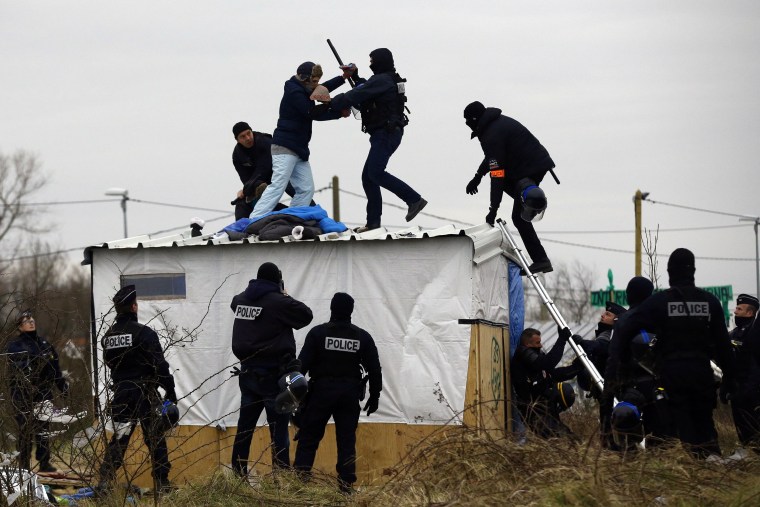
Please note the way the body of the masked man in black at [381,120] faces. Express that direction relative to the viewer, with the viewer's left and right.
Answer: facing to the left of the viewer

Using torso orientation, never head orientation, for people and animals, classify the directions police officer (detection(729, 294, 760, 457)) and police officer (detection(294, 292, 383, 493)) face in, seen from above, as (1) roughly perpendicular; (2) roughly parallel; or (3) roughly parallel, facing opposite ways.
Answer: roughly perpendicular

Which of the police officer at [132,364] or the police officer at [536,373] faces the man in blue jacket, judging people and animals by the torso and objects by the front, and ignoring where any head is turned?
the police officer at [132,364]

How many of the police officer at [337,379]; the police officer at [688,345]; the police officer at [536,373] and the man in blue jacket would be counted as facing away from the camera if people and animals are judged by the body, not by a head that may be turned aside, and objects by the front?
2

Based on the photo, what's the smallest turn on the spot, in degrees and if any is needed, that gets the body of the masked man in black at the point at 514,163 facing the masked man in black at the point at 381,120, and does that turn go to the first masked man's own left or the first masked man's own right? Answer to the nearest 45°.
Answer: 0° — they already face them

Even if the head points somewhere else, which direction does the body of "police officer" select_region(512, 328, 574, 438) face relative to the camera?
to the viewer's right

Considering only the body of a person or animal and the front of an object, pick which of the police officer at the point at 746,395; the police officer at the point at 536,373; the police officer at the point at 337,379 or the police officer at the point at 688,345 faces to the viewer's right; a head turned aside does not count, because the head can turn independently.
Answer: the police officer at the point at 536,373

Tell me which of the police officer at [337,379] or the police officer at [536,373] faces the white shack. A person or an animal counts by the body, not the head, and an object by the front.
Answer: the police officer at [337,379]

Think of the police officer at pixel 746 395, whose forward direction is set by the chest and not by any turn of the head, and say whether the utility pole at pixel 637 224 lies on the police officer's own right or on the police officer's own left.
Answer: on the police officer's own right

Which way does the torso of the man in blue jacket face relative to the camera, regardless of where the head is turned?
to the viewer's right

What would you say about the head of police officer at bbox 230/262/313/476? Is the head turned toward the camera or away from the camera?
away from the camera

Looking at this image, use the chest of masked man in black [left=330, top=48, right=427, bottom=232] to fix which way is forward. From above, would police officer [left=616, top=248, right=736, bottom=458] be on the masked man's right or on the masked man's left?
on the masked man's left

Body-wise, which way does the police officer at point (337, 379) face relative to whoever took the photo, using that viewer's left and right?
facing away from the viewer

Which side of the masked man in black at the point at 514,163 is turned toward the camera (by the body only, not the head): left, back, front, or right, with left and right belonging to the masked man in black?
left

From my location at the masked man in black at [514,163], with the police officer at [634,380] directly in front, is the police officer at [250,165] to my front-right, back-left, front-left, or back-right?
back-right

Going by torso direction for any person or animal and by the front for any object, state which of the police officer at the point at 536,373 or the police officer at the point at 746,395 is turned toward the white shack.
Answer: the police officer at the point at 746,395

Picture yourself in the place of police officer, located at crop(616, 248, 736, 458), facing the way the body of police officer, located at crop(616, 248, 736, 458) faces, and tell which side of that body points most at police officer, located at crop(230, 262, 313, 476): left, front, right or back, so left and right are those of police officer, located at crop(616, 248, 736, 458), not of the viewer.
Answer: left

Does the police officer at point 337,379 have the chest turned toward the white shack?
yes

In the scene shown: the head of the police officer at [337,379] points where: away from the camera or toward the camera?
away from the camera
